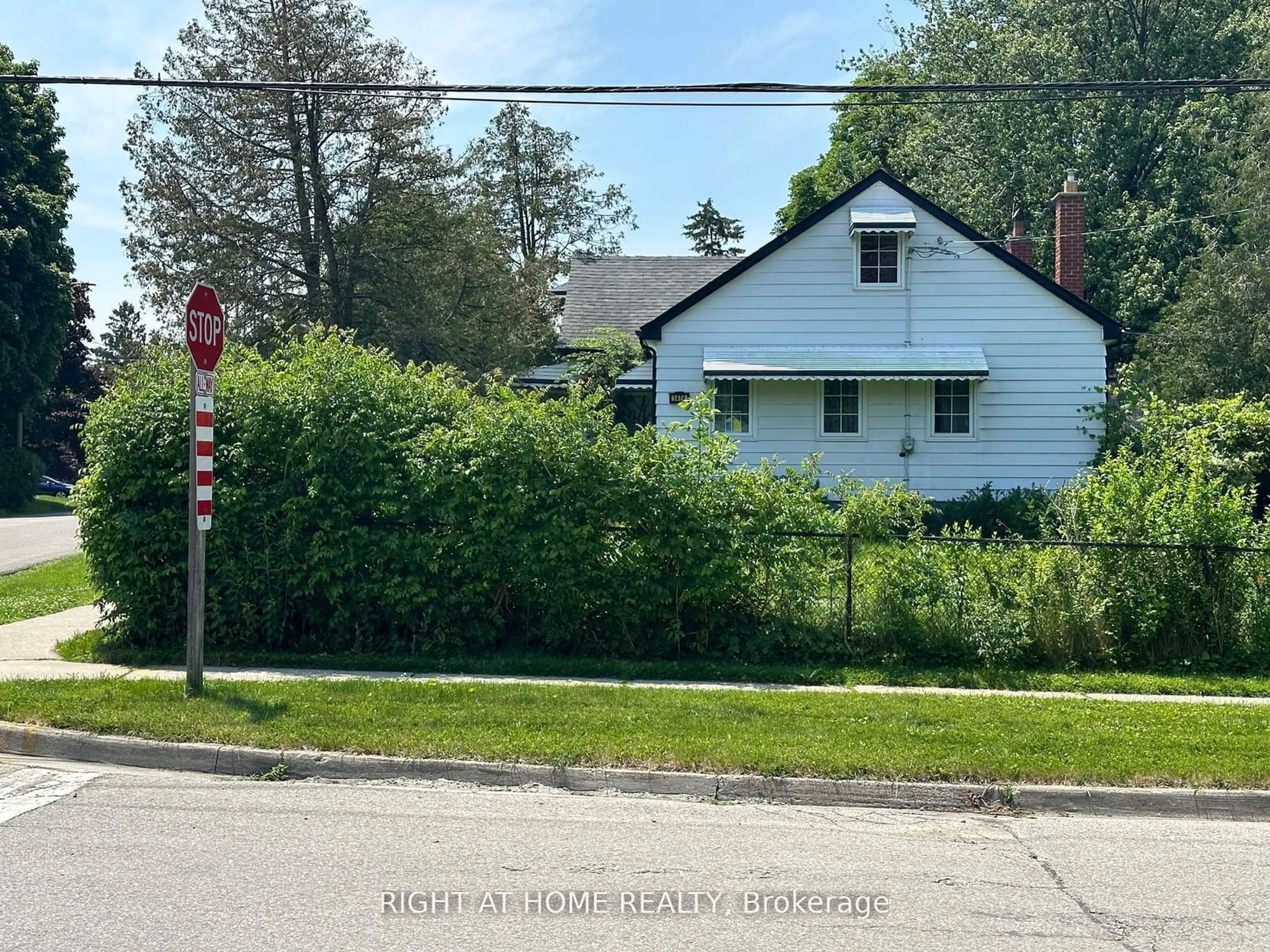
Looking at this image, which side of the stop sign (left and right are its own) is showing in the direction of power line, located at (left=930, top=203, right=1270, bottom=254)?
left

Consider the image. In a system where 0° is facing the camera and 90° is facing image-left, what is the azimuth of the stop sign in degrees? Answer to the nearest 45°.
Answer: approximately 315°

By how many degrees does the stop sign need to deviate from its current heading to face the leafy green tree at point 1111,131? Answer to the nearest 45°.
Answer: approximately 90° to its left

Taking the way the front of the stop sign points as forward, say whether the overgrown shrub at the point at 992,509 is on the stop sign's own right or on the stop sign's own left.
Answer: on the stop sign's own left

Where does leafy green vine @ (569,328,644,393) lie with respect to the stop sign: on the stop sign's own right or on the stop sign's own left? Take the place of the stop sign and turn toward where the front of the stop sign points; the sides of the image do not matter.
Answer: on the stop sign's own left

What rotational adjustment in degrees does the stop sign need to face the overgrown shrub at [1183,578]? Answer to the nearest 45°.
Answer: approximately 45° to its left

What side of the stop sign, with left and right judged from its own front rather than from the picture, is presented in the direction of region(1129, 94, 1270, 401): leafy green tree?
left

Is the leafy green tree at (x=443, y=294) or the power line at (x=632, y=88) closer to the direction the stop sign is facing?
the power line

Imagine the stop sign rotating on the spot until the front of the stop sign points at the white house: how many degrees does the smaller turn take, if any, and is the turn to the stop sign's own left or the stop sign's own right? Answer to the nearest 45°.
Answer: approximately 90° to the stop sign's own left

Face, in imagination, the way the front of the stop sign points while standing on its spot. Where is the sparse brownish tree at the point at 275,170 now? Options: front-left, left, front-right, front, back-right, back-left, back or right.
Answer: back-left
